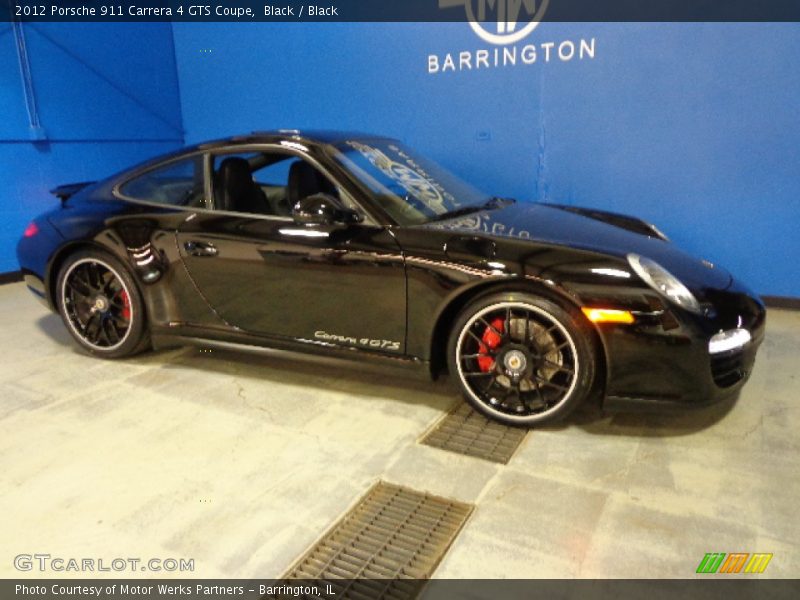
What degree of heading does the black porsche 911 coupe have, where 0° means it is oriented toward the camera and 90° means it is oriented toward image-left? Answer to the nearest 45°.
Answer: approximately 315°
